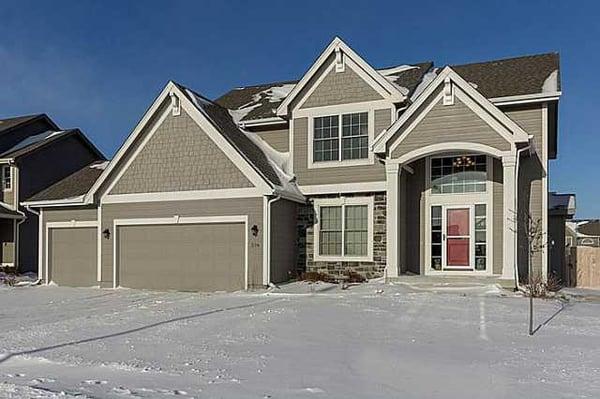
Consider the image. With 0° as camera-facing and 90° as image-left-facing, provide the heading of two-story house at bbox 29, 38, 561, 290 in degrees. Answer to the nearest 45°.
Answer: approximately 0°

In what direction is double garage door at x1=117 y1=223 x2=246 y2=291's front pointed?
toward the camera

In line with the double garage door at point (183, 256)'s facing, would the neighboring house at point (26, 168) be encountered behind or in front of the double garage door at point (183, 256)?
behind

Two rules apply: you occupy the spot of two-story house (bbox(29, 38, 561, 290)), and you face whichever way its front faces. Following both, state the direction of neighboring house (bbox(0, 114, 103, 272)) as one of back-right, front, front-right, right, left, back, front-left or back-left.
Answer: back-right
